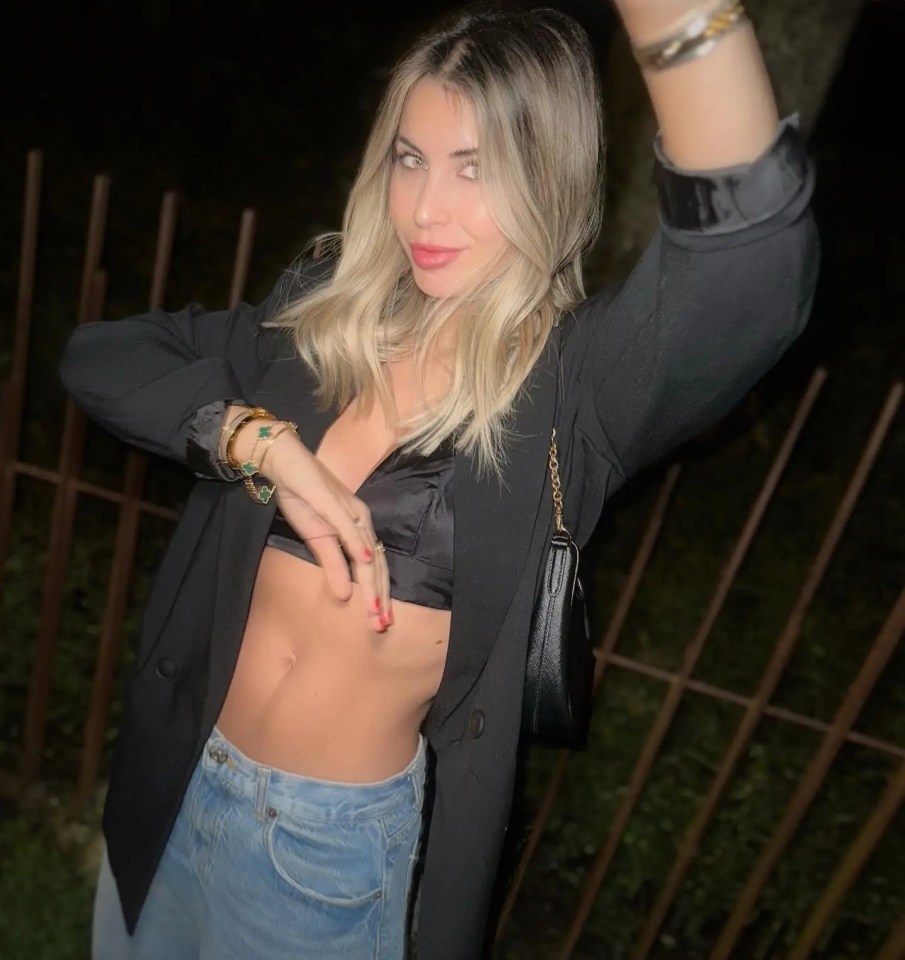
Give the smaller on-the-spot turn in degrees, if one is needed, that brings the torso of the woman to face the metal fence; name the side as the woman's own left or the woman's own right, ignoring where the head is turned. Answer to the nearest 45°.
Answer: approximately 180°

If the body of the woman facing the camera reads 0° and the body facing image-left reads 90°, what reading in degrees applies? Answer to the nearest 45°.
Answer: approximately 45°
